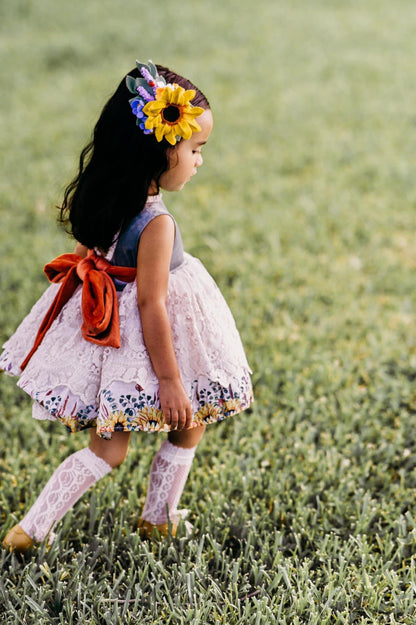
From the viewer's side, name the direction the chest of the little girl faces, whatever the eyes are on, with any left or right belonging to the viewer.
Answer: facing away from the viewer and to the right of the viewer

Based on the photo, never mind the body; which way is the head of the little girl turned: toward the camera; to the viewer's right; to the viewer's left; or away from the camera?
to the viewer's right
